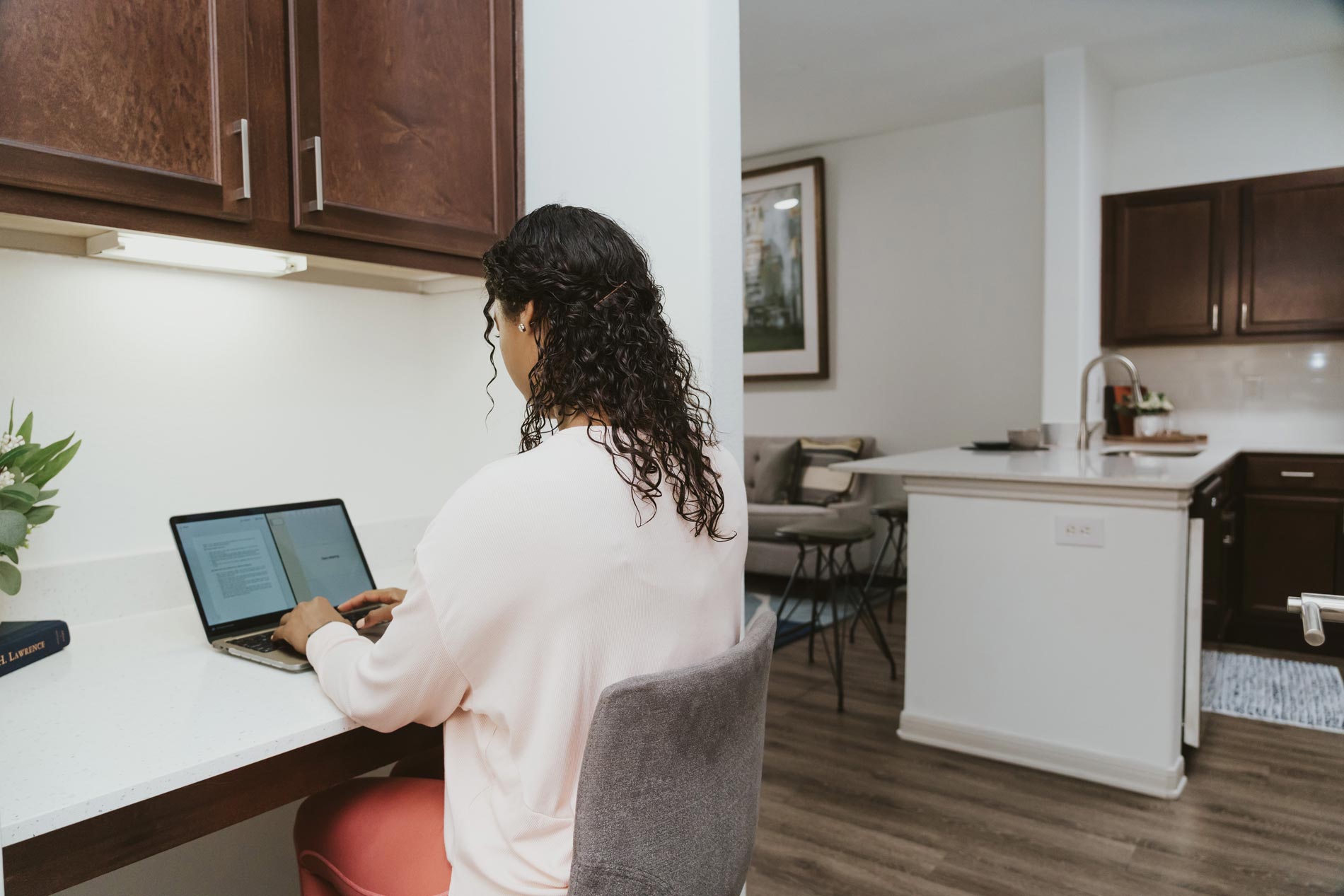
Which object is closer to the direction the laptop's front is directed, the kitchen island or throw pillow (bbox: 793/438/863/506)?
the kitchen island

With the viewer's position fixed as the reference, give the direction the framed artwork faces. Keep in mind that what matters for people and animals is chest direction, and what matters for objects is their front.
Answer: facing the viewer and to the left of the viewer

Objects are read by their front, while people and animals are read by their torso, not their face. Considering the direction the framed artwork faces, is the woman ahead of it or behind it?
ahead

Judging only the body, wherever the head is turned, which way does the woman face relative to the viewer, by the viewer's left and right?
facing away from the viewer and to the left of the viewer

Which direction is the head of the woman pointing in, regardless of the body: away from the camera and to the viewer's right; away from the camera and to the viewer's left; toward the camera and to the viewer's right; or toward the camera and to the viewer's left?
away from the camera and to the viewer's left

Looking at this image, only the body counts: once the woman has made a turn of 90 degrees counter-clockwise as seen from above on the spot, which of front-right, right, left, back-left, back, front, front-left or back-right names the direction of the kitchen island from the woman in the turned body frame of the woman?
back

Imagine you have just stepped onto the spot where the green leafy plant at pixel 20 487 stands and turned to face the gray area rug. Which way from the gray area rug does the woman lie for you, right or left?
right

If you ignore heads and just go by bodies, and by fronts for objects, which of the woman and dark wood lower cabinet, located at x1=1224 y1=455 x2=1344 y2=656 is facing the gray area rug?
the dark wood lower cabinet

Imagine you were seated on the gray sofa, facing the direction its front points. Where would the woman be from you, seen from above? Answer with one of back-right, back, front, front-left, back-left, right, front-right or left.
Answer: front

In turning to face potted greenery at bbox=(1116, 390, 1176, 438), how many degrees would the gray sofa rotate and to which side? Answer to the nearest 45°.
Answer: approximately 90° to its left

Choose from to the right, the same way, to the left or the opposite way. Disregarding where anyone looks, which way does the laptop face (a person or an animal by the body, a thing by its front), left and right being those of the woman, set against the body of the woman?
the opposite way

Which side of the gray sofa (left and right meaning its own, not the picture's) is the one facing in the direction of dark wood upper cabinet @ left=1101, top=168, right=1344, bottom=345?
left

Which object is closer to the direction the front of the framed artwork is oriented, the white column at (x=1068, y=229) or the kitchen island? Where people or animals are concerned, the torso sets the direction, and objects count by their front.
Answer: the kitchen island

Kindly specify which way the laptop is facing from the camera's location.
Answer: facing the viewer and to the right of the viewer

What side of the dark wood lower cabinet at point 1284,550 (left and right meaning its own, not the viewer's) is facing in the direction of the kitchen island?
front
